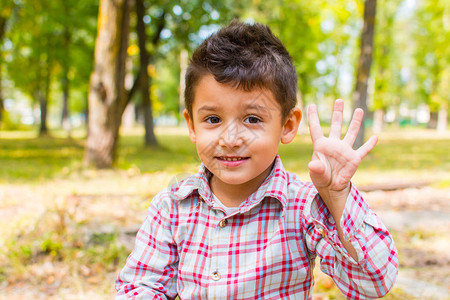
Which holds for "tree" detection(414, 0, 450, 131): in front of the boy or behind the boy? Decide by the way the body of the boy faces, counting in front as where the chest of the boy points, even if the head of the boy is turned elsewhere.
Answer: behind

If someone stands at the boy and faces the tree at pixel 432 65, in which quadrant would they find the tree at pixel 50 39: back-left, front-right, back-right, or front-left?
front-left

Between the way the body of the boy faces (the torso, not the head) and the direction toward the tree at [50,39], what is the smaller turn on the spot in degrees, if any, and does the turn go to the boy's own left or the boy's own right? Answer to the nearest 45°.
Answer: approximately 135° to the boy's own right

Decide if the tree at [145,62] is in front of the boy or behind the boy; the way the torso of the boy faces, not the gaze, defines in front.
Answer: behind

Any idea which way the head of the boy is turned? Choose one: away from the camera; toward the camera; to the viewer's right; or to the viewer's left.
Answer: toward the camera

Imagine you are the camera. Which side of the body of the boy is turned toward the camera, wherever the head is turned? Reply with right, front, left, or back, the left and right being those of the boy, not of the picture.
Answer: front

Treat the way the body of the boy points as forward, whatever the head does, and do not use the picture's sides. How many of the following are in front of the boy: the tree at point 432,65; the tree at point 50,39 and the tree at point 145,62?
0
